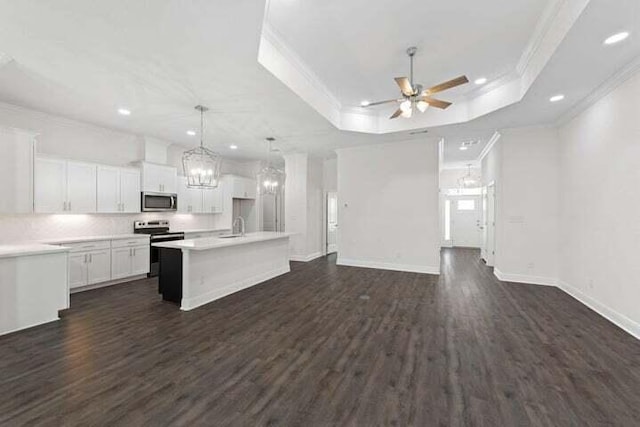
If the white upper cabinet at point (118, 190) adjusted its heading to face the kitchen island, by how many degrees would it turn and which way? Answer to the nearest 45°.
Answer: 0° — it already faces it

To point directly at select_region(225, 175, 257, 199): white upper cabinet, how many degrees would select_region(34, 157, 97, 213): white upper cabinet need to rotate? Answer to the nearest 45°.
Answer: approximately 45° to its left

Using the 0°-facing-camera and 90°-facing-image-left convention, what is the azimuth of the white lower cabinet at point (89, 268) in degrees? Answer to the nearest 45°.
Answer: approximately 315°

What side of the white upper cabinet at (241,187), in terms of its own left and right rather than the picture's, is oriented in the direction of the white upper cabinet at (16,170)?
right

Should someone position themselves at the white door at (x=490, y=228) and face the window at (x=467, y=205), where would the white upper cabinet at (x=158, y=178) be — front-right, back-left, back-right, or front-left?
back-left

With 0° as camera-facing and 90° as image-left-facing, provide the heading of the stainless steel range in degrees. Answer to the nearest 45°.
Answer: approximately 315°
